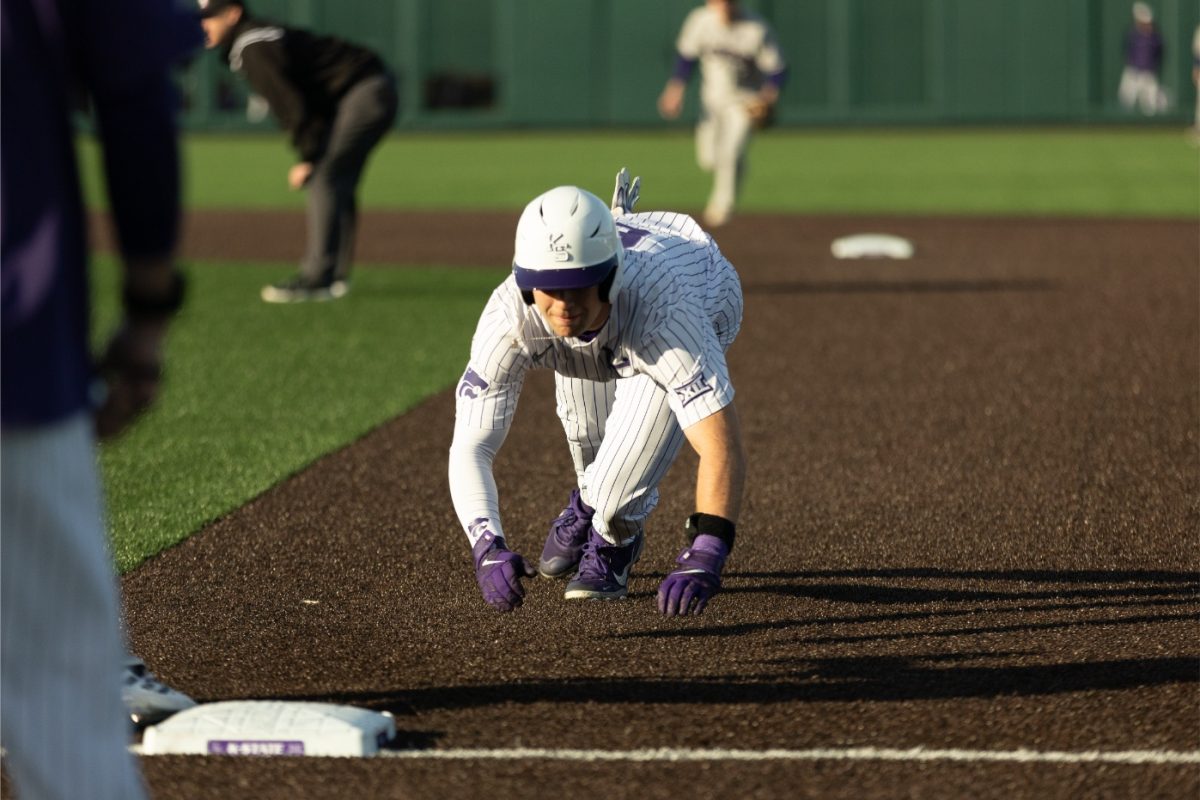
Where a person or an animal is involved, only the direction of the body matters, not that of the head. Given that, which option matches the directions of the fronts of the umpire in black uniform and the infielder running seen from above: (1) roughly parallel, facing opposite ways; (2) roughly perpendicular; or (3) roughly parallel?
roughly perpendicular

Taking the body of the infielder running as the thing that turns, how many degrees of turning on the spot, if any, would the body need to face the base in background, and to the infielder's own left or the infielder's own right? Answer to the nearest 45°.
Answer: approximately 45° to the infielder's own left

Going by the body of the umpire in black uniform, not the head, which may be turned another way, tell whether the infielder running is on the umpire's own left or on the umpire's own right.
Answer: on the umpire's own right

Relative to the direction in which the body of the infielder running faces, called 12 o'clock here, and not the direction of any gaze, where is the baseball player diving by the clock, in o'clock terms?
The baseball player diving is roughly at 12 o'clock from the infielder running.

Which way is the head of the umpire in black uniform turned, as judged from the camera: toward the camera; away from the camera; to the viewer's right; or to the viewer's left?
to the viewer's left

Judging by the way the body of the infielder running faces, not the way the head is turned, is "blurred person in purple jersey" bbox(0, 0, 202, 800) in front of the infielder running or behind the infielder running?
in front

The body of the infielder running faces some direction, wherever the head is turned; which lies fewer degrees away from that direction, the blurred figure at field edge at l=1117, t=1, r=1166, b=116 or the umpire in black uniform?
the umpire in black uniform

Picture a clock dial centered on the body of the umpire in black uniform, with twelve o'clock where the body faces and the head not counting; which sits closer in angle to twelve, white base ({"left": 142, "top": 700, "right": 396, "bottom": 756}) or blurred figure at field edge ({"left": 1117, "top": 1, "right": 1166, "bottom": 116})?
the white base

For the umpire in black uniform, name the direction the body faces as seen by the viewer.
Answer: to the viewer's left
